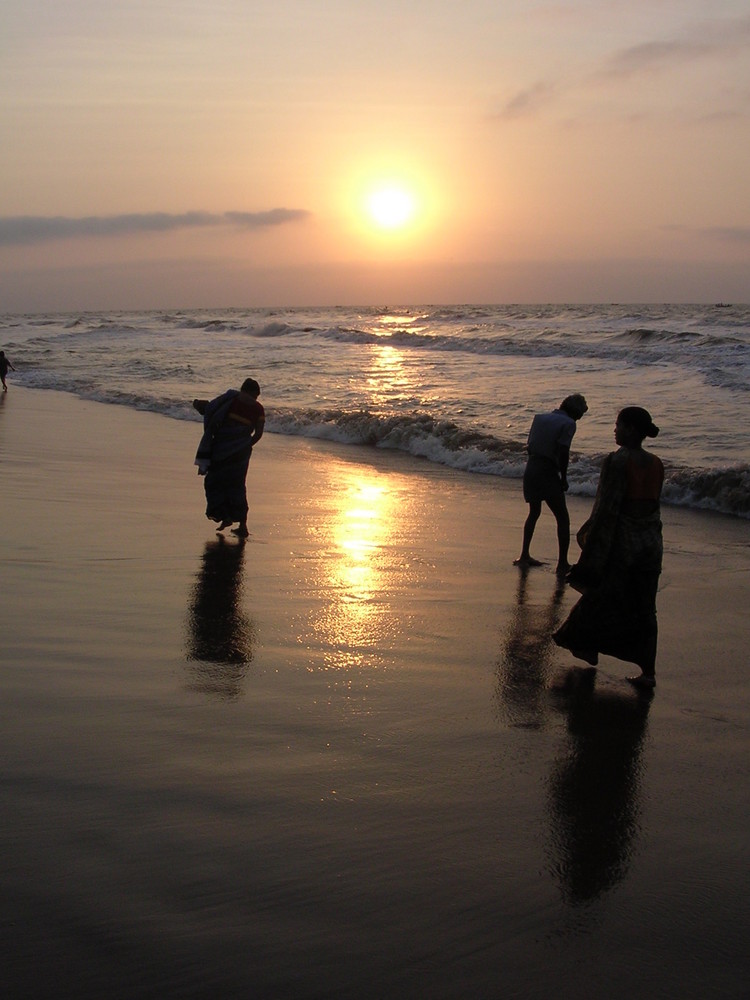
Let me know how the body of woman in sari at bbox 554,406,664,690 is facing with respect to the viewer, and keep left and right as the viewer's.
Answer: facing away from the viewer and to the left of the viewer

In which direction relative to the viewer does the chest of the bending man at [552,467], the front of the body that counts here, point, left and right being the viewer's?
facing away from the viewer and to the right of the viewer

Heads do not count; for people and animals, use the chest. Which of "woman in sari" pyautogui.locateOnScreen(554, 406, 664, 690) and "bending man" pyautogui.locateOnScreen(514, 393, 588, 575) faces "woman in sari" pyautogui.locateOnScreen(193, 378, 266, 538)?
"woman in sari" pyautogui.locateOnScreen(554, 406, 664, 690)

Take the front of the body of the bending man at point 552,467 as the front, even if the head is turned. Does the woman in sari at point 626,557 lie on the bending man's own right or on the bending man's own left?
on the bending man's own right

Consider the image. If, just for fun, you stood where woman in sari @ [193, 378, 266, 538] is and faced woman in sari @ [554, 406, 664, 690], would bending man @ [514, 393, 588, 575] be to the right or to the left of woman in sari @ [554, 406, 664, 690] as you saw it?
left

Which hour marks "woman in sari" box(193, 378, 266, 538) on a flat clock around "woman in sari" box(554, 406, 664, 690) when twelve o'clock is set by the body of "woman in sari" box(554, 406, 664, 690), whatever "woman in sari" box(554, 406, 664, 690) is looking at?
"woman in sari" box(193, 378, 266, 538) is roughly at 12 o'clock from "woman in sari" box(554, 406, 664, 690).

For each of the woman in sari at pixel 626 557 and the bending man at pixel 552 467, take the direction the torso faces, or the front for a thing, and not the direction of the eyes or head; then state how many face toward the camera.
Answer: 0

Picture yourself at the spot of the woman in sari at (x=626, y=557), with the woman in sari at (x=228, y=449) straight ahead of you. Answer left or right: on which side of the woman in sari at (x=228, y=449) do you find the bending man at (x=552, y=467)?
right

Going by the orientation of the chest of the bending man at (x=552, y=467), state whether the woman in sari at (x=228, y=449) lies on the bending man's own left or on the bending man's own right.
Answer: on the bending man's own left

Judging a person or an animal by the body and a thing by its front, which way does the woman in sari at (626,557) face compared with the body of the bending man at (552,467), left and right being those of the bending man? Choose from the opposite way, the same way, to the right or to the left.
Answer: to the left
